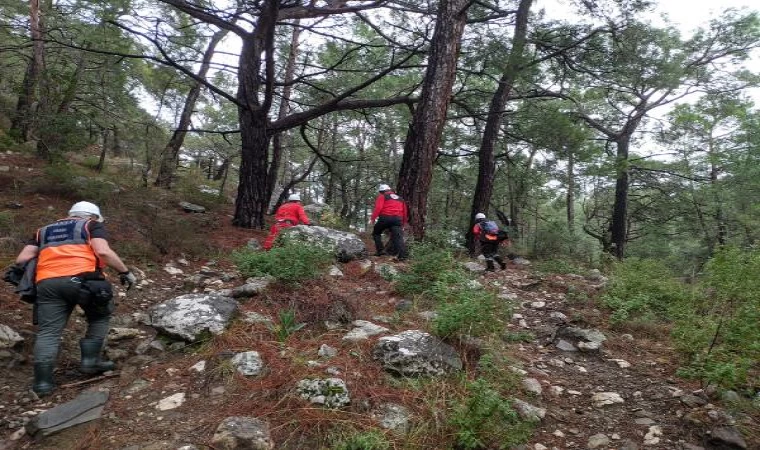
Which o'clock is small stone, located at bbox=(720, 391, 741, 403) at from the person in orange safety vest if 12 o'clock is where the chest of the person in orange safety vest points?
The small stone is roughly at 3 o'clock from the person in orange safety vest.

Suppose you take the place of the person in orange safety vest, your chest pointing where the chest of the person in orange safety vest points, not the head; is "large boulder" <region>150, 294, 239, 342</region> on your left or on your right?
on your right

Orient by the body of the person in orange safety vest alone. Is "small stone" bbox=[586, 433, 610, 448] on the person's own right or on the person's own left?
on the person's own right

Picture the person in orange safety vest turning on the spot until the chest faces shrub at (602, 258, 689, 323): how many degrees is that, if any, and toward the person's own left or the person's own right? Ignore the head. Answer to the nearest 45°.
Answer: approximately 45° to the person's own right

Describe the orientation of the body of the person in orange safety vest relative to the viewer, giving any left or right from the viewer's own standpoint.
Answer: facing away from the viewer and to the right of the viewer

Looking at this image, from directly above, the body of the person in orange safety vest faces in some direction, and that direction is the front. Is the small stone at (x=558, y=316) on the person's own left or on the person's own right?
on the person's own right

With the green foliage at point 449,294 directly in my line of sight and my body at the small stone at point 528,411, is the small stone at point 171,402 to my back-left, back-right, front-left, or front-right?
front-left

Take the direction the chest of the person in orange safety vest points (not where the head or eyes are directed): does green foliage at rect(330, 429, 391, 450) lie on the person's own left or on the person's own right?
on the person's own right

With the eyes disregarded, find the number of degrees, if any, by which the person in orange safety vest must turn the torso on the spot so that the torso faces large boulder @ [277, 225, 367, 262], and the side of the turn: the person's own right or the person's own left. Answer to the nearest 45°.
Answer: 0° — they already face it

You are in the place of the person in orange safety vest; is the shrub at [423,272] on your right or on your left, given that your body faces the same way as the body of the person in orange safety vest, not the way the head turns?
on your right

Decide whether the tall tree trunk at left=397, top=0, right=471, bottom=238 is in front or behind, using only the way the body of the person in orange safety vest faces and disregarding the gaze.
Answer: in front

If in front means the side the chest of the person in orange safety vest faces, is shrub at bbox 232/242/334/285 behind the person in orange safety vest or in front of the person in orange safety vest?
in front

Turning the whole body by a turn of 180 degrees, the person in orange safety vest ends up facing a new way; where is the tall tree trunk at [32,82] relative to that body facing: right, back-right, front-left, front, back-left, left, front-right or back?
back-right

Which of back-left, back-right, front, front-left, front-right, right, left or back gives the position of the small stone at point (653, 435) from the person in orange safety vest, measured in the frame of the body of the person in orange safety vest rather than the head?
right

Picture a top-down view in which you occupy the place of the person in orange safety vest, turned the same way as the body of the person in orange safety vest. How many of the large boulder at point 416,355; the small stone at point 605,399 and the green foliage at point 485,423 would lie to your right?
3

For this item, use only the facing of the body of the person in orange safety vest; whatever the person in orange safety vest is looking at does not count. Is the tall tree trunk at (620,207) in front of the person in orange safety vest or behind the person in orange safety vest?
in front
